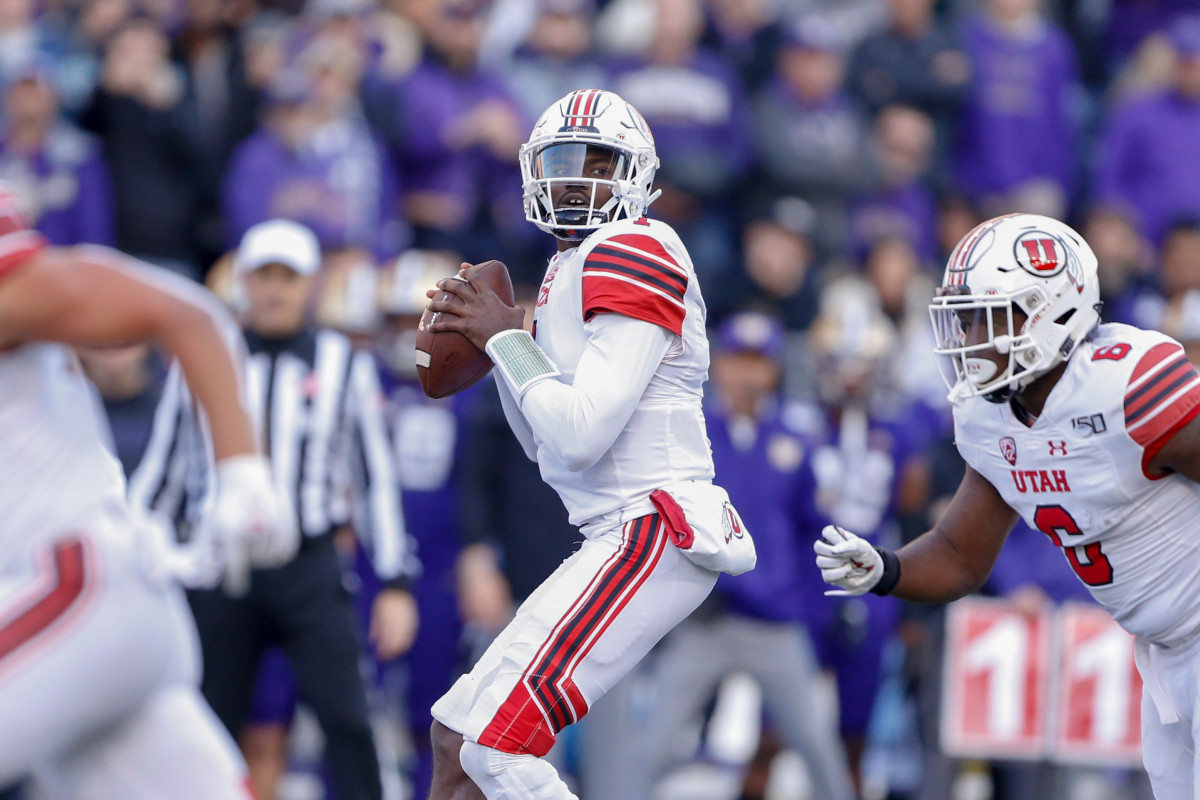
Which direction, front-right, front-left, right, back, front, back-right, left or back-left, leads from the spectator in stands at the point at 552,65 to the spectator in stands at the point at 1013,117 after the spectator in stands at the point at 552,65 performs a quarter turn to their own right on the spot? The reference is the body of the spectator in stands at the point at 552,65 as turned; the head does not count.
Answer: back

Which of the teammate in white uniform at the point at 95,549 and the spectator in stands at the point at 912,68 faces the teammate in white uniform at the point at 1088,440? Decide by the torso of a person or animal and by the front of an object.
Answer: the spectator in stands

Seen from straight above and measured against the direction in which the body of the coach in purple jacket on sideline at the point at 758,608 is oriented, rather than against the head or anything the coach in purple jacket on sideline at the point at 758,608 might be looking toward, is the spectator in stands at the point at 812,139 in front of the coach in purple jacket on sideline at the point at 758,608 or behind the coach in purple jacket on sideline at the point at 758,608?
behind

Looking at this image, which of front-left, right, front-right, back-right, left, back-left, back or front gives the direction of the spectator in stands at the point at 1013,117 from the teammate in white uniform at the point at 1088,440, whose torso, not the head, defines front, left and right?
back-right

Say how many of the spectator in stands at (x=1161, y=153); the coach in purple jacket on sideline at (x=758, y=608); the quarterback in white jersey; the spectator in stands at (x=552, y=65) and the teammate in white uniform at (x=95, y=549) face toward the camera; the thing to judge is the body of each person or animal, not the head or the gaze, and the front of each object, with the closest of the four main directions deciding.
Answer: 3

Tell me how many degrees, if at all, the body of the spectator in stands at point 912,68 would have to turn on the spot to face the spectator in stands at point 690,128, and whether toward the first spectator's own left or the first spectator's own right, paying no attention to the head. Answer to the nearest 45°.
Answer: approximately 45° to the first spectator's own right

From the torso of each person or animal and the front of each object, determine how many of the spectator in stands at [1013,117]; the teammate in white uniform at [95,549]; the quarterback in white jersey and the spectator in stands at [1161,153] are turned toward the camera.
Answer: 2

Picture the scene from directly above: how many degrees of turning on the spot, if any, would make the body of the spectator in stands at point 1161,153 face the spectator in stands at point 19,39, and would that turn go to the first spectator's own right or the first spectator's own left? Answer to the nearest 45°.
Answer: approximately 45° to the first spectator's own right
